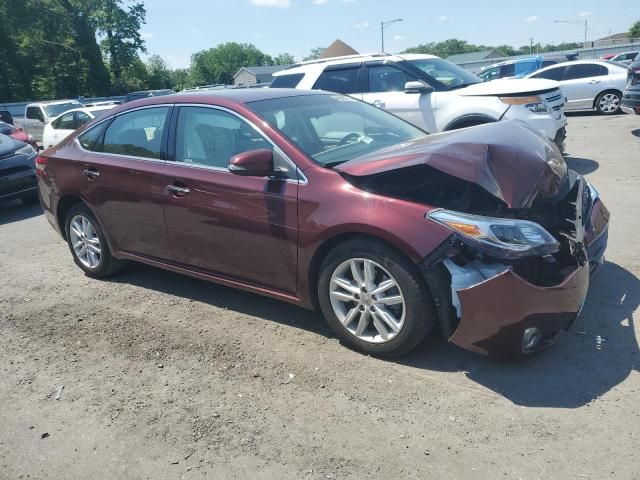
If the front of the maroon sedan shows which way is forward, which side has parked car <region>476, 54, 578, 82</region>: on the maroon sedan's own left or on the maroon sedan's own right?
on the maroon sedan's own left

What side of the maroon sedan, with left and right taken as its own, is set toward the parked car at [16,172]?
back

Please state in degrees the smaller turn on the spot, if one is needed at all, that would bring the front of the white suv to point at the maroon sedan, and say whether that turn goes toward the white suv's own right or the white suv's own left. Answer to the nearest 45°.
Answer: approximately 45° to the white suv's own right

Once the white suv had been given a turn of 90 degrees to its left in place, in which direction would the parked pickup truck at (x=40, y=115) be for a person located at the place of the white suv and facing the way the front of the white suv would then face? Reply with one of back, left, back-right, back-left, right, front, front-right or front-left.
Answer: left

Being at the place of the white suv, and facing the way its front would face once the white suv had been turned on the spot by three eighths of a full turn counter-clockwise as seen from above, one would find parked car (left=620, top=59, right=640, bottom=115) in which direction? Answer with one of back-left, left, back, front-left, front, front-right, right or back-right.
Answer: front-right

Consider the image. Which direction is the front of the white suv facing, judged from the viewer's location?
facing the viewer and to the right of the viewer

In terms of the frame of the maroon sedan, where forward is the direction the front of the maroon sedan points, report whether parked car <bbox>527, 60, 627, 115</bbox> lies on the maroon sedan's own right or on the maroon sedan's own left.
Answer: on the maroon sedan's own left

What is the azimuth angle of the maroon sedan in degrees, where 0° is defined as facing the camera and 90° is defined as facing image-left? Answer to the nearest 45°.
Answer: approximately 315°

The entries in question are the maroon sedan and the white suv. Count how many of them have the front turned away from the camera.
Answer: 0

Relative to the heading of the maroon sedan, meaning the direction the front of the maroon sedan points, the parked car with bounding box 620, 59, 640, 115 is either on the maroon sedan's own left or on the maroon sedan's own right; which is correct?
on the maroon sedan's own left

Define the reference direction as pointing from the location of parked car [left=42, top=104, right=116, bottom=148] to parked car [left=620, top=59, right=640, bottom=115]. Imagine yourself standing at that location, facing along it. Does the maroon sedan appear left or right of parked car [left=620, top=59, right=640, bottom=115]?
right
